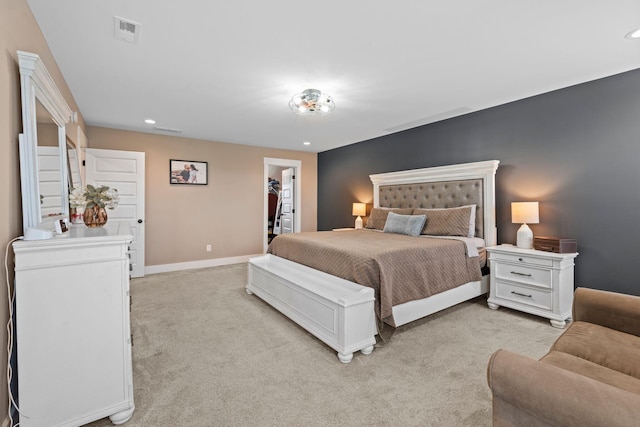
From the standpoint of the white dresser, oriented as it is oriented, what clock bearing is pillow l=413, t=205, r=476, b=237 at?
The pillow is roughly at 12 o'clock from the white dresser.

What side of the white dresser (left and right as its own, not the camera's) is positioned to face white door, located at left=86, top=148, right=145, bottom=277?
left

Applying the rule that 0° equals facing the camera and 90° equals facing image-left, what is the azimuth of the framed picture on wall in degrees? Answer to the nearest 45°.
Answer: approximately 0°

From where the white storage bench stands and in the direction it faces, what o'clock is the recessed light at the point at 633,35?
The recessed light is roughly at 8 o'clock from the white storage bench.

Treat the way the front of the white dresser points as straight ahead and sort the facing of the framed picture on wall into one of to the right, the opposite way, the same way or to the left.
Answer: to the right

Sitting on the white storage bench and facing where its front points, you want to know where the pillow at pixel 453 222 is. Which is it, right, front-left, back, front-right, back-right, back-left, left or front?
back

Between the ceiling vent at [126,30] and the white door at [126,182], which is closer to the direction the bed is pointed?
the ceiling vent

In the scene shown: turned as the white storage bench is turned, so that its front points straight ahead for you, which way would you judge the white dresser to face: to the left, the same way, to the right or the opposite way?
the opposite way

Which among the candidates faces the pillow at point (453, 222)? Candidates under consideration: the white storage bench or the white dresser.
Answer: the white dresser

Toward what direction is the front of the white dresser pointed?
to the viewer's right
